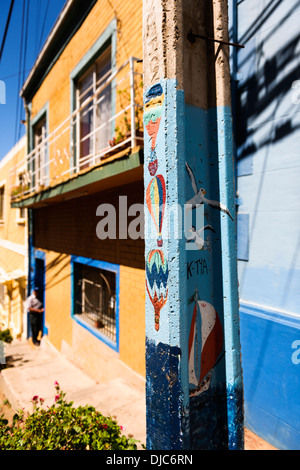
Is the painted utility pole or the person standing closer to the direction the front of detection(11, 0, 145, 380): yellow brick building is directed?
the painted utility pole

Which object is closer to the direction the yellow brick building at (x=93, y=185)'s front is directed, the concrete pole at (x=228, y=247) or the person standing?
the concrete pole
